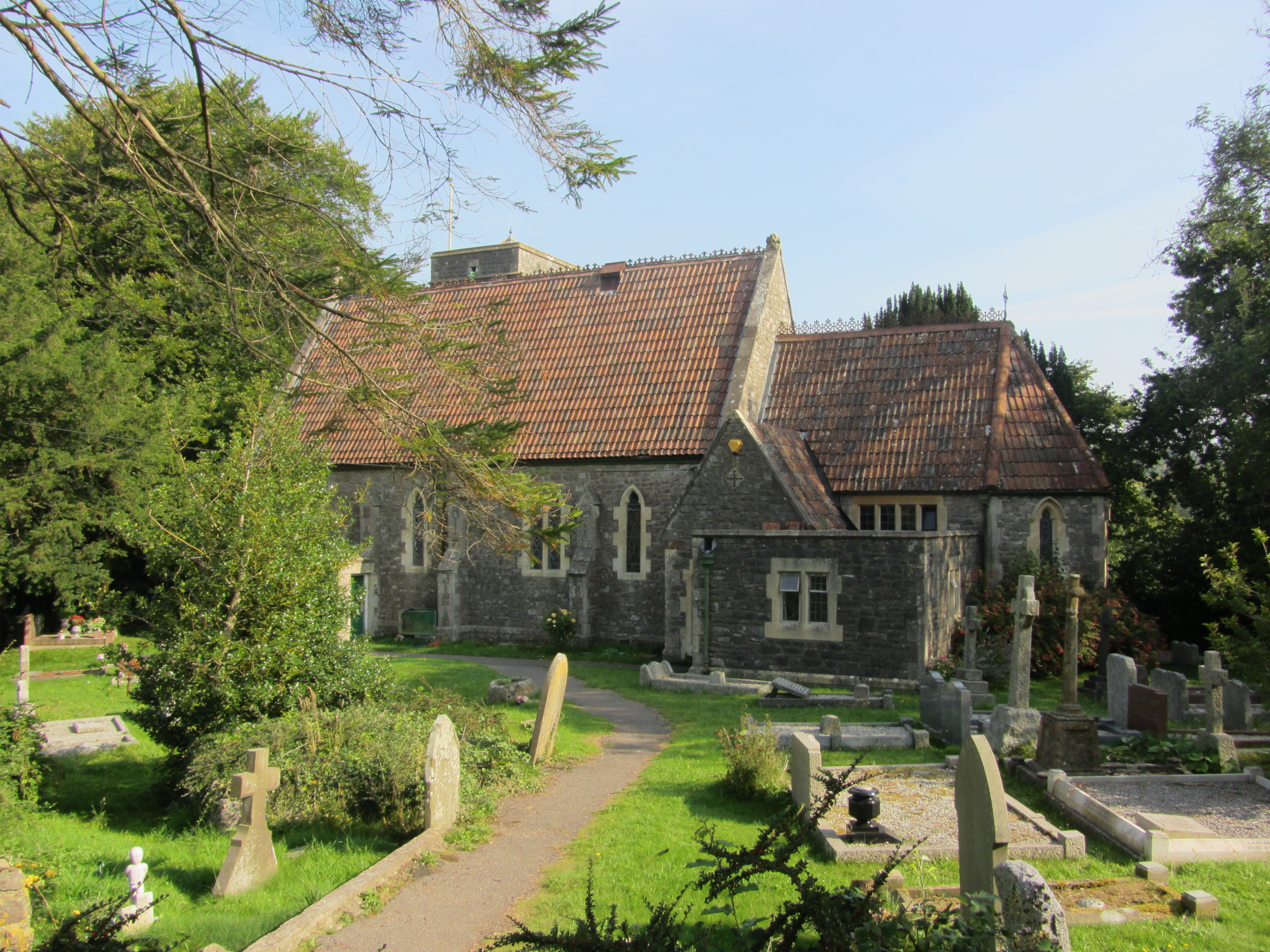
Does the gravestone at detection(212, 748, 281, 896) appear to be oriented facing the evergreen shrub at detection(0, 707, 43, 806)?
no

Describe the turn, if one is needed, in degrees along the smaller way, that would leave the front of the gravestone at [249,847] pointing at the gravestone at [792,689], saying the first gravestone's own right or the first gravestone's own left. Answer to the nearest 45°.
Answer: approximately 90° to the first gravestone's own left

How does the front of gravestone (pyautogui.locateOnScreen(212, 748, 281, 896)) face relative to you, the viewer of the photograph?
facing the viewer and to the right of the viewer

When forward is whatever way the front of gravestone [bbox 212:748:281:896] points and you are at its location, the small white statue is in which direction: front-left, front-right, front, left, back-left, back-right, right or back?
right

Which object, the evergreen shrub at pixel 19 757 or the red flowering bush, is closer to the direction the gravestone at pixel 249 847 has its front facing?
the red flowering bush

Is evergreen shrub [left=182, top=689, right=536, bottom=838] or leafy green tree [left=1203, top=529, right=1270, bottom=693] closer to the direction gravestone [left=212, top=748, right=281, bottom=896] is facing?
the leafy green tree

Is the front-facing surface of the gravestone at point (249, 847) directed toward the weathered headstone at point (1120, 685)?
no

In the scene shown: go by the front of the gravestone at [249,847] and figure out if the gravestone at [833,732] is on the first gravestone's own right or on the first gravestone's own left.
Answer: on the first gravestone's own left

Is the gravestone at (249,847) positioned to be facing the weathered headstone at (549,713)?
no

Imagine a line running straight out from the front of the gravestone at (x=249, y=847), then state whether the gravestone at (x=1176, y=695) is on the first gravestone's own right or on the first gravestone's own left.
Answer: on the first gravestone's own left

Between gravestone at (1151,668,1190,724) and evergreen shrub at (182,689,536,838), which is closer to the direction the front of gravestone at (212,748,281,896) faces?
the gravestone

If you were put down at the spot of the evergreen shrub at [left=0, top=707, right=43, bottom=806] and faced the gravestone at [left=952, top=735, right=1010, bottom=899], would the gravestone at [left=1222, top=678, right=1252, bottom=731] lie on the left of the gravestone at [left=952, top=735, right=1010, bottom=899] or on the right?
left

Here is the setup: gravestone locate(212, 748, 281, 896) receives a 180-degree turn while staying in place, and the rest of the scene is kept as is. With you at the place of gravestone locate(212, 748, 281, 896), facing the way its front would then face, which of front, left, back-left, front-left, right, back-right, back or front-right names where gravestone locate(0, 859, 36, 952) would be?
left

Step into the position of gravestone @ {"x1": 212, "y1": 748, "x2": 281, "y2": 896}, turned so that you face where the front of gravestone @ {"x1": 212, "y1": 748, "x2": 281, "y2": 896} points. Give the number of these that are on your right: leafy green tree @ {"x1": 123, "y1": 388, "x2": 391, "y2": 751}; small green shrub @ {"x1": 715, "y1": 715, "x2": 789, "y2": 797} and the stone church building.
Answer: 0
